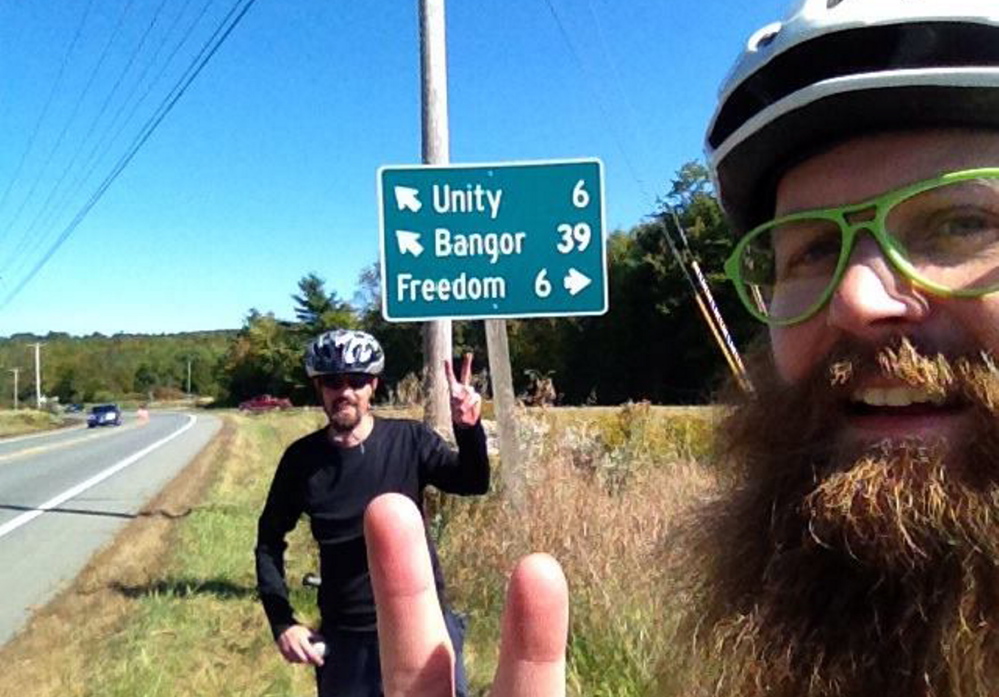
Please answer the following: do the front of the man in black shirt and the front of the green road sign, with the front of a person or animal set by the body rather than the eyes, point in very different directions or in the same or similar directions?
same or similar directions

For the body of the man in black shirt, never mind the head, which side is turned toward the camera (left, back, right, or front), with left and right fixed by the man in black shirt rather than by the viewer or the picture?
front

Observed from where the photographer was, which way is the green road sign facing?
facing the viewer

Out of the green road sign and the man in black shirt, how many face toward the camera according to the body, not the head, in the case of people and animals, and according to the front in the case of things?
2

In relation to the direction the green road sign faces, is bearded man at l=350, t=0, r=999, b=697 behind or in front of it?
in front

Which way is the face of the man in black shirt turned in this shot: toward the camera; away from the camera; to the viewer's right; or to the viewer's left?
toward the camera

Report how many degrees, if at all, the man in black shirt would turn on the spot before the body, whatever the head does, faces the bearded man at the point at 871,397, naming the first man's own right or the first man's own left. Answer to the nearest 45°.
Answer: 0° — they already face them
